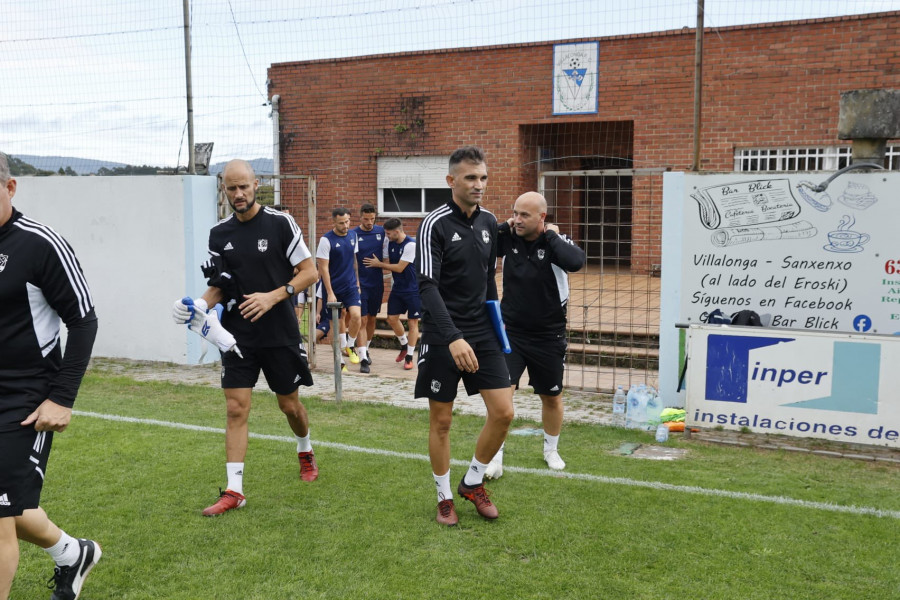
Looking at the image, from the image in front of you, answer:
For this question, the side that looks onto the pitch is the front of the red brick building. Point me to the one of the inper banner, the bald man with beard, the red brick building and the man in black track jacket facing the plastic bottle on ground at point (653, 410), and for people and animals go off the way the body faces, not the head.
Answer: the red brick building

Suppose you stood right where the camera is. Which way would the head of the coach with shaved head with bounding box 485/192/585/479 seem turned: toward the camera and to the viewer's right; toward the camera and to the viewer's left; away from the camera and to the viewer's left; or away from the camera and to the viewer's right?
toward the camera and to the viewer's left

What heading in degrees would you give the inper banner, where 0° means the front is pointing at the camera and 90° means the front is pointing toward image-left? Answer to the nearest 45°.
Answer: approximately 0°

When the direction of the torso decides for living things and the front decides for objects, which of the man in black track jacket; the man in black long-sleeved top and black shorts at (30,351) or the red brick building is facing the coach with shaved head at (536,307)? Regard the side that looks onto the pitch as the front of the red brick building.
the red brick building

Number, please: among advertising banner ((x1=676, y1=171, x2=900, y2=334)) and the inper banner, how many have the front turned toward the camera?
2

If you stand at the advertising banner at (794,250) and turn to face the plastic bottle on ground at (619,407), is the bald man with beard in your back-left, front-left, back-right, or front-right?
front-left

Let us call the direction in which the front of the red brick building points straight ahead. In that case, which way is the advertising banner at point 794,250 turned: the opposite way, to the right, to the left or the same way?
the same way

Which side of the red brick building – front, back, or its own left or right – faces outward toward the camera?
front

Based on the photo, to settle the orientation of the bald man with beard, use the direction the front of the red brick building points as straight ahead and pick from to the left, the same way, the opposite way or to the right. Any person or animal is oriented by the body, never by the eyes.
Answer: the same way

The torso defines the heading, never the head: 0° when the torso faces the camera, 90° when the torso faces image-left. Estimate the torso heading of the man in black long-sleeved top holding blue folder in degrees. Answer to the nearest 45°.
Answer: approximately 315°

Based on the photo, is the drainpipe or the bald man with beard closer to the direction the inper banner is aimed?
the bald man with beard

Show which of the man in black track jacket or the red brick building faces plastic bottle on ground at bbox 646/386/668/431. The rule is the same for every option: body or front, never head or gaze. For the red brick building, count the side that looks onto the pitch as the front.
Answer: the red brick building

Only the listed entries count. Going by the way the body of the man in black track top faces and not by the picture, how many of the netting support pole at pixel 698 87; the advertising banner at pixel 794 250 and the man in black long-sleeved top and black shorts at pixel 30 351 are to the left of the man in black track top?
2

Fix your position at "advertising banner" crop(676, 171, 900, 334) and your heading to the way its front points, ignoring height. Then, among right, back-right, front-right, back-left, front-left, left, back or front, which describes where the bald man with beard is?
front-right

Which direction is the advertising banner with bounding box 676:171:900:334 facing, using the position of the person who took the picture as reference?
facing the viewer

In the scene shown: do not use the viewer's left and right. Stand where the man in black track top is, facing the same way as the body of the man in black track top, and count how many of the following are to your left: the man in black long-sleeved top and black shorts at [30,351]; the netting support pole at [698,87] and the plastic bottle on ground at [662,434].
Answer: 2

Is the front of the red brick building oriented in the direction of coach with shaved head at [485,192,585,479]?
yes
